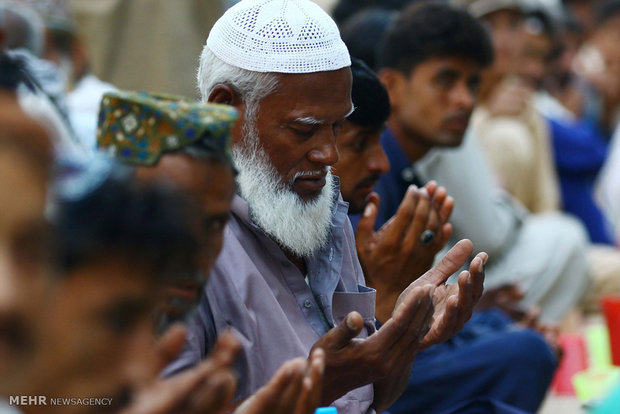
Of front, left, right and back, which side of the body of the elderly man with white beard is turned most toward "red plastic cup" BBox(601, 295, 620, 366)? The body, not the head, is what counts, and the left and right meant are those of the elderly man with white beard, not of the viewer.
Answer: left

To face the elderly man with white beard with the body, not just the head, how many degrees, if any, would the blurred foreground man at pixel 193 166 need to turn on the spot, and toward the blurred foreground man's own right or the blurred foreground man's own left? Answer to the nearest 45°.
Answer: approximately 90° to the blurred foreground man's own left

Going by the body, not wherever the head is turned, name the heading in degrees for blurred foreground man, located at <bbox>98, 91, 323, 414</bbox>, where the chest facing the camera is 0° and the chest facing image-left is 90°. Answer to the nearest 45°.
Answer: approximately 315°

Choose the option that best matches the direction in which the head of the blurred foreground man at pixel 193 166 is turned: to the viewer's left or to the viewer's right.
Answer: to the viewer's right

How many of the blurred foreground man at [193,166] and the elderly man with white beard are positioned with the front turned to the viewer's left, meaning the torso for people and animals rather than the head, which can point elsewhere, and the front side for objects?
0

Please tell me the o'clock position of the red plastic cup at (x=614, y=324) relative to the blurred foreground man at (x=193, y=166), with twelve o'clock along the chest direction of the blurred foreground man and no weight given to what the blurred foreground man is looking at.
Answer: The red plastic cup is roughly at 9 o'clock from the blurred foreground man.

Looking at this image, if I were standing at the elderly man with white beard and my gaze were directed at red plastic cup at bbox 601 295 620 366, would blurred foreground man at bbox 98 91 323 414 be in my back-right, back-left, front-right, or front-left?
back-right
